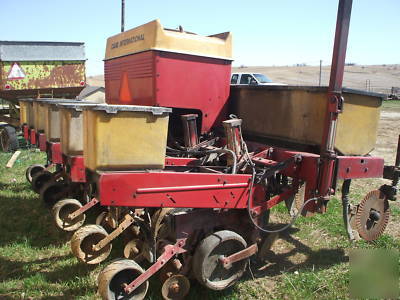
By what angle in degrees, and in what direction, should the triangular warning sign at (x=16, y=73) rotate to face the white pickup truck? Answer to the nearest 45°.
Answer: approximately 90° to its left

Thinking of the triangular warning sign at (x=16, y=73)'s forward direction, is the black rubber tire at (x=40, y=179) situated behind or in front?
in front

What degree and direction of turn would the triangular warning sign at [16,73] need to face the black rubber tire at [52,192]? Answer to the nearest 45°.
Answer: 0° — it already faces it

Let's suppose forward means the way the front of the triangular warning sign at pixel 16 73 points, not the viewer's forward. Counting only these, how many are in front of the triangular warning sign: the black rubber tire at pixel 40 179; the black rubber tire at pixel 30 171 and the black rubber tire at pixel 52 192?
3

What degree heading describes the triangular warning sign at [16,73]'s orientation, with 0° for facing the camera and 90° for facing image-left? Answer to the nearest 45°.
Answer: approximately 0°

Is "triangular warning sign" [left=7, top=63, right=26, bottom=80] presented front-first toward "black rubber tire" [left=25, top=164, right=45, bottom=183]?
yes

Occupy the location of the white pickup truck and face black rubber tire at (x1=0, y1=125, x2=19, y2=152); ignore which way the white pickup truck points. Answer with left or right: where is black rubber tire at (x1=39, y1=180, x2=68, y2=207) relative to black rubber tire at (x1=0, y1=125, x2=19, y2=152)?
left
